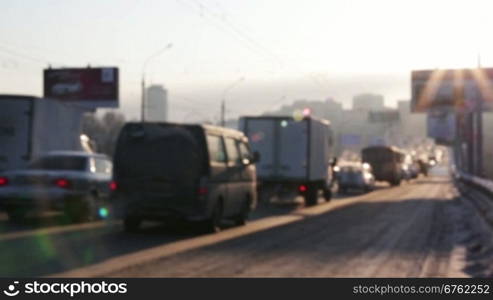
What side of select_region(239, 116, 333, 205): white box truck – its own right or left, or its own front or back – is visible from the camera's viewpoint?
back

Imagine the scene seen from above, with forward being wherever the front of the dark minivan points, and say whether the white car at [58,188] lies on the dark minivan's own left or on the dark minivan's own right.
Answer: on the dark minivan's own left

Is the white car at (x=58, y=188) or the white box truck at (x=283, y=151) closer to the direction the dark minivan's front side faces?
the white box truck

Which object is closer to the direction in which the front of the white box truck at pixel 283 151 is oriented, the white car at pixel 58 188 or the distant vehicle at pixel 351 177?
the distant vehicle

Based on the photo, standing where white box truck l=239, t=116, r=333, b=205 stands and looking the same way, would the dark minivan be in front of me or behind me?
behind

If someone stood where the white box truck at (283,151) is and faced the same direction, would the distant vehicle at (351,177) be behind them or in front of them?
in front

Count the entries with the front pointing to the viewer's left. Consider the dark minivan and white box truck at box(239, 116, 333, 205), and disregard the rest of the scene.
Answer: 0

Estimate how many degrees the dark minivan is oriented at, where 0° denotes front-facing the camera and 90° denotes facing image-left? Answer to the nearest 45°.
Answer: approximately 225°

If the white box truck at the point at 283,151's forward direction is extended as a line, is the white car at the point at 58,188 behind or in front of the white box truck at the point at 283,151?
behind

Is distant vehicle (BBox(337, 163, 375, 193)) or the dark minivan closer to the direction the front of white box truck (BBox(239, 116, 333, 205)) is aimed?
the distant vehicle
